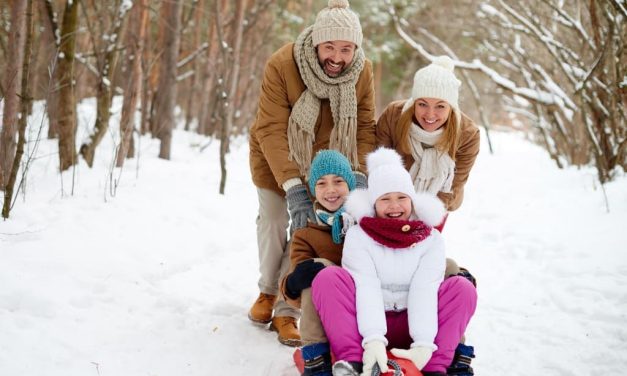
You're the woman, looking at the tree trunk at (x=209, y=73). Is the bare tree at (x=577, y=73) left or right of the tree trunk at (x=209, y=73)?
right

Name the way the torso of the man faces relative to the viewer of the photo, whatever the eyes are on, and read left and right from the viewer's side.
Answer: facing the viewer and to the right of the viewer

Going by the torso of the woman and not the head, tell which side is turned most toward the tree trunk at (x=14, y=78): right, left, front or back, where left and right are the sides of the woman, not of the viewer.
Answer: right

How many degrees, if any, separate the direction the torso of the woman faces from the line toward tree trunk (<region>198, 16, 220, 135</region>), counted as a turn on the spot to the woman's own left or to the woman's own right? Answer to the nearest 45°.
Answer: approximately 135° to the woman's own right

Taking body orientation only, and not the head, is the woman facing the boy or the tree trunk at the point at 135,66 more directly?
the boy

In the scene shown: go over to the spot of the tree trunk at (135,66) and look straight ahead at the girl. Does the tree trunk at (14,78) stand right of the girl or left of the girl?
right

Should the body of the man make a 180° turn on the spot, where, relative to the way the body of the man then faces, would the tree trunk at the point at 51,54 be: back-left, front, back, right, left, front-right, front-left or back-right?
front

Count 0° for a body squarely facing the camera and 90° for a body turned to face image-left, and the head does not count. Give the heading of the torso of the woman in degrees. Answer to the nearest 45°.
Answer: approximately 0°

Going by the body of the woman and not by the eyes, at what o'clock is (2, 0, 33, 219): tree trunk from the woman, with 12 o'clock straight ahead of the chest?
The tree trunk is roughly at 3 o'clock from the woman.

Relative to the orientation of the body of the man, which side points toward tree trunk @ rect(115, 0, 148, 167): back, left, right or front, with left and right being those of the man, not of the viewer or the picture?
back

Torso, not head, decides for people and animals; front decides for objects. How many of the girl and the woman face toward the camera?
2

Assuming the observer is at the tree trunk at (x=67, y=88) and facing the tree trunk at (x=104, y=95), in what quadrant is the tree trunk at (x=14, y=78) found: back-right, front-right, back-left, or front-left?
back-right
